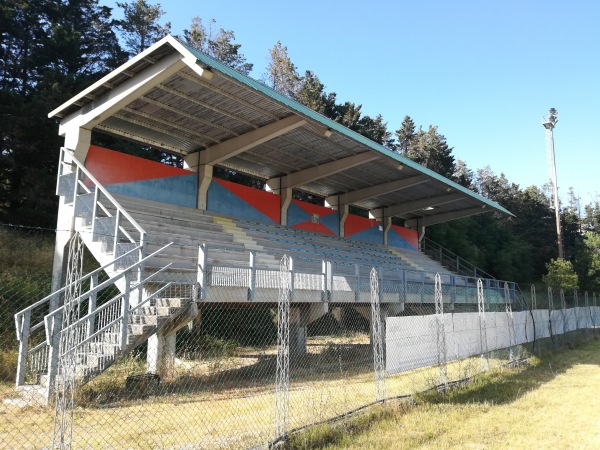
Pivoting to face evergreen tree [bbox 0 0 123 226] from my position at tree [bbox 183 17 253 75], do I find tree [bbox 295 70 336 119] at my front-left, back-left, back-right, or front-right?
back-left

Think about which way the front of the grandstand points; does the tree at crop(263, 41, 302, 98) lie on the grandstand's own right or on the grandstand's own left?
on the grandstand's own left

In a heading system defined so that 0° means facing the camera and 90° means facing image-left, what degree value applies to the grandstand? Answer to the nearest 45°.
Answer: approximately 315°

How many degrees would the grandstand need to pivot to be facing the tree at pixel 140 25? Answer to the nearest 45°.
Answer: approximately 135° to its left

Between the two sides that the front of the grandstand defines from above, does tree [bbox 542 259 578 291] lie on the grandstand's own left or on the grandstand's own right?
on the grandstand's own left

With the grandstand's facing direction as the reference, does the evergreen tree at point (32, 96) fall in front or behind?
behind

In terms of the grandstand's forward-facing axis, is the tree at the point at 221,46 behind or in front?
behind

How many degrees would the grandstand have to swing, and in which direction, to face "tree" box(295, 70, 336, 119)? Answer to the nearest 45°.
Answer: approximately 135° to its left

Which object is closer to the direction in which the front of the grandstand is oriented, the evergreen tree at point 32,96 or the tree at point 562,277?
the tree
